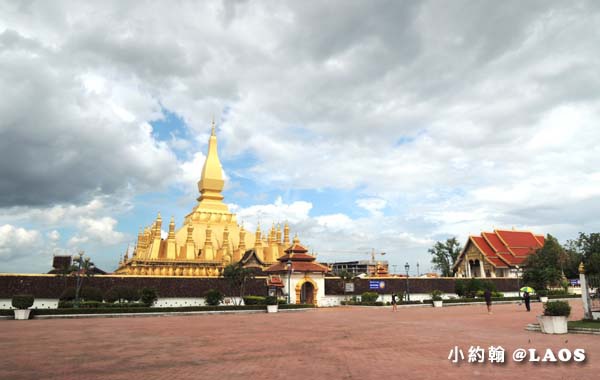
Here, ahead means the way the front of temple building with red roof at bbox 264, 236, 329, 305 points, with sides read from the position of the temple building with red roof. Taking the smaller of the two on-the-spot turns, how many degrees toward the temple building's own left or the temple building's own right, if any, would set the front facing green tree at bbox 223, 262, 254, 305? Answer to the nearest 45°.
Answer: approximately 90° to the temple building's own right

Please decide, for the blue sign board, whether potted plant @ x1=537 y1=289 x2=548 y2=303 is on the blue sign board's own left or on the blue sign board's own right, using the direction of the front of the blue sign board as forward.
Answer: on the blue sign board's own left

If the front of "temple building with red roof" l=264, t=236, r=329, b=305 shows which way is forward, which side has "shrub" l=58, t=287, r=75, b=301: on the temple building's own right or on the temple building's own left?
on the temple building's own right

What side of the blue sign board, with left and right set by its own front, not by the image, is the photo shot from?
front

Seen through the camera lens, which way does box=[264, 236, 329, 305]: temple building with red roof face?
facing the viewer and to the right of the viewer

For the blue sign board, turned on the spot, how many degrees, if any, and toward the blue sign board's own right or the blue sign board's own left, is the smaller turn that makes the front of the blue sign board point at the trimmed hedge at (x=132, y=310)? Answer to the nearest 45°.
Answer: approximately 45° to the blue sign board's own right

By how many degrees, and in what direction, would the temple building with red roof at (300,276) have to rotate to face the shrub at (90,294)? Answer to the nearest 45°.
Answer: approximately 90° to its right

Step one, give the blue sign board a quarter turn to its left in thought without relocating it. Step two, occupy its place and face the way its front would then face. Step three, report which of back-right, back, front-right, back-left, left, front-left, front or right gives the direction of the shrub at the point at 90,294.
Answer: back-right

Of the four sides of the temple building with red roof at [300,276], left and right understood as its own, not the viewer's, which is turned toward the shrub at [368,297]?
left

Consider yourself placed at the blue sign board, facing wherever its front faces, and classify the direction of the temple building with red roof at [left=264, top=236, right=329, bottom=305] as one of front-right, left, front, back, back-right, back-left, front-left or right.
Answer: front-right

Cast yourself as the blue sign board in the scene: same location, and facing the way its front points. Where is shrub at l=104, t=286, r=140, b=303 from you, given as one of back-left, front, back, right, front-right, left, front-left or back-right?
front-right

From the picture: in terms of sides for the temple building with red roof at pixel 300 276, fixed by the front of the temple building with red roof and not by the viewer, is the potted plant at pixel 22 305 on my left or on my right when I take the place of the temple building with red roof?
on my right

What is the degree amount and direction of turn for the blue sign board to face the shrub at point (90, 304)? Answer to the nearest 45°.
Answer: approximately 45° to its right

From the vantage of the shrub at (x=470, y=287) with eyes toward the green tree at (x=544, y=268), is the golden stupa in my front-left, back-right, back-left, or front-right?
back-left

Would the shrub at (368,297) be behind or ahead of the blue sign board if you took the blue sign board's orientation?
ahead

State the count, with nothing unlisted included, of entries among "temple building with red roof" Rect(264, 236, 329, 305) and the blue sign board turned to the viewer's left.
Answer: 0
